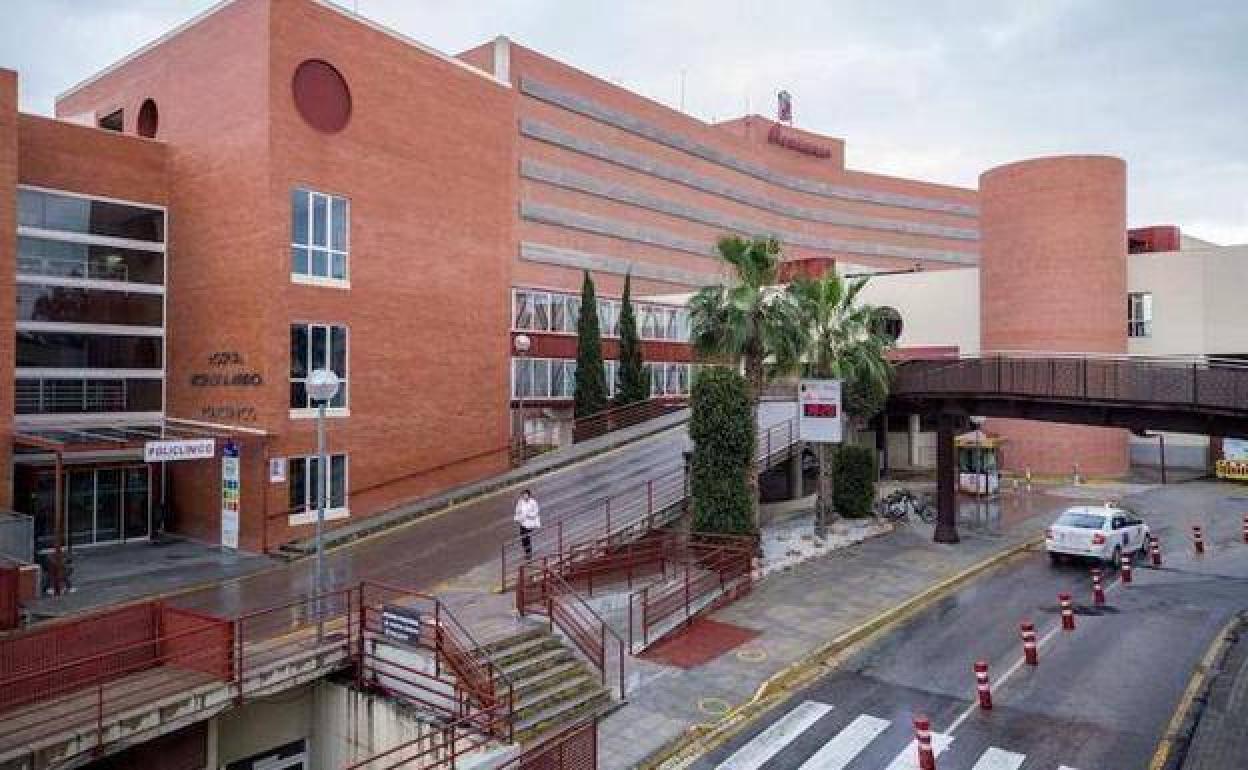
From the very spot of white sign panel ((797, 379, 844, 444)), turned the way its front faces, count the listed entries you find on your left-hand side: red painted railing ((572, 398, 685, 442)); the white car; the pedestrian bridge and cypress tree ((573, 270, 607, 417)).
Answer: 2

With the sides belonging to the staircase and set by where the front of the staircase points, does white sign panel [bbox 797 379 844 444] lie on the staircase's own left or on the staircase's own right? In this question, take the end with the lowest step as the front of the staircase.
on the staircase's own left

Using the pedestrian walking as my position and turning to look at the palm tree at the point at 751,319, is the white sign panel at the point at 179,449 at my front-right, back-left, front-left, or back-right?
back-left

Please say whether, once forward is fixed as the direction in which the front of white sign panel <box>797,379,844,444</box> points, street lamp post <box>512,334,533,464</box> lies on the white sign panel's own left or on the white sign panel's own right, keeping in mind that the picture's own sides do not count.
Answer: on the white sign panel's own right

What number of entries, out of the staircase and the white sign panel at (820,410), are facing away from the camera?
0

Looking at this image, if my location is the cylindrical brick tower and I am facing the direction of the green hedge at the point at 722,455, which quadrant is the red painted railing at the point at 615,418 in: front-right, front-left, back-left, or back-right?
front-right

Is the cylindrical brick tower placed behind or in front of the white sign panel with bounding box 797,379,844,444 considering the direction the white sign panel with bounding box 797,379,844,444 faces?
behind

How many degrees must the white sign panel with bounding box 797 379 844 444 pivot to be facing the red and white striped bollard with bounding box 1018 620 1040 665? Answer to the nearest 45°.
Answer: approximately 45° to its left

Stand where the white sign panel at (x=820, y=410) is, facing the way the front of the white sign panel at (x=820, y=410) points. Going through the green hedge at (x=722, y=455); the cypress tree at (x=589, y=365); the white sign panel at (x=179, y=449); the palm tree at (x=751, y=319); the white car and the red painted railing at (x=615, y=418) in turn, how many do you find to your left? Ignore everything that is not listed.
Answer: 1

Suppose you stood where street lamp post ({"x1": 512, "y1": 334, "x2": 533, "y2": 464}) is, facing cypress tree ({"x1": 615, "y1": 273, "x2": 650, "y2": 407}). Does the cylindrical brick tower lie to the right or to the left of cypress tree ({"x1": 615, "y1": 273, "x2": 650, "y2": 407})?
right

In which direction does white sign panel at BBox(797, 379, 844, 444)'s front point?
toward the camera

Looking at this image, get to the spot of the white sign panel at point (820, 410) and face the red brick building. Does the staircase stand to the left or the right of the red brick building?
left

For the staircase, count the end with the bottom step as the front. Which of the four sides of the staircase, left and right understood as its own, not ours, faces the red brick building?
back

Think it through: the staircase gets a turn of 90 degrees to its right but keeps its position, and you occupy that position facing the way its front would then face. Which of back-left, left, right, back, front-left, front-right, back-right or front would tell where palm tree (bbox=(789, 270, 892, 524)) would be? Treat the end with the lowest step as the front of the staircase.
back

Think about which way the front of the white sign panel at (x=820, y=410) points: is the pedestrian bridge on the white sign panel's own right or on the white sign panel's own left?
on the white sign panel's own left

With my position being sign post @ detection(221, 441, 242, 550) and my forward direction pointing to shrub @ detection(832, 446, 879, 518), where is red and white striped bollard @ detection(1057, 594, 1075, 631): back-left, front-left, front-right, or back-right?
front-right
